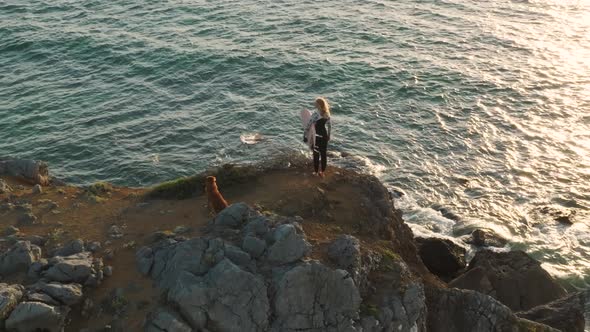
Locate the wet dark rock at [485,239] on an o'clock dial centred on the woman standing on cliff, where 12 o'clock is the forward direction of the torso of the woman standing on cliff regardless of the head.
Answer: The wet dark rock is roughly at 4 o'clock from the woman standing on cliff.

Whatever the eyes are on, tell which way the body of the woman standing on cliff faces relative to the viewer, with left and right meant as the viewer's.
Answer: facing away from the viewer and to the left of the viewer

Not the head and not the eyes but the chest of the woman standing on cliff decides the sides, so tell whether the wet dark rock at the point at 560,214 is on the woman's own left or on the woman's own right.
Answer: on the woman's own right

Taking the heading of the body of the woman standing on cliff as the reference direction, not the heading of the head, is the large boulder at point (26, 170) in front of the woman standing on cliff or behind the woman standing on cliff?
in front

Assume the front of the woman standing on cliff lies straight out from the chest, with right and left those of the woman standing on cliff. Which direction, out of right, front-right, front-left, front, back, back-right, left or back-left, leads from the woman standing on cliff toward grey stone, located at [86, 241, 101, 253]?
left

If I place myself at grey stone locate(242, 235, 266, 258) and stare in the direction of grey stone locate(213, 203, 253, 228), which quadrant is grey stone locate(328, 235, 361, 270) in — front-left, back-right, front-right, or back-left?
back-right

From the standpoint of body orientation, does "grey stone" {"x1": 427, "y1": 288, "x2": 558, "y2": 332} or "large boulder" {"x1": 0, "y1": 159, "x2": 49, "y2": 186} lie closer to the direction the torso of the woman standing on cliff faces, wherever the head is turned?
the large boulder

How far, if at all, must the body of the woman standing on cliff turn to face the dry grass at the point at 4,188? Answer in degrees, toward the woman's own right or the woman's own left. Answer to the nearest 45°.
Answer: approximately 45° to the woman's own left

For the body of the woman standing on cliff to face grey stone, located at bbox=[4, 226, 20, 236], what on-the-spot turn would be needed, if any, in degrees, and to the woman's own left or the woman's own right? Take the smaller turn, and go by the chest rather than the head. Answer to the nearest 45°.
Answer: approximately 90° to the woman's own left

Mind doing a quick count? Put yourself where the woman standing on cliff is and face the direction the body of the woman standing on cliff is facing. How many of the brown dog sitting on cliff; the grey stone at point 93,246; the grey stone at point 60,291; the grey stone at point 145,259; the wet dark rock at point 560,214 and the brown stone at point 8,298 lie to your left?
5

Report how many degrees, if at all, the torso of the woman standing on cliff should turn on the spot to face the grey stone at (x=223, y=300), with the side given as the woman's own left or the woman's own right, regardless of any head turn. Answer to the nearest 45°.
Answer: approximately 135° to the woman's own left

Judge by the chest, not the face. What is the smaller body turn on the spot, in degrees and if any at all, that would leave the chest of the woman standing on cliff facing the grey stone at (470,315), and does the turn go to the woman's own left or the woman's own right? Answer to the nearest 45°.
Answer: approximately 180°

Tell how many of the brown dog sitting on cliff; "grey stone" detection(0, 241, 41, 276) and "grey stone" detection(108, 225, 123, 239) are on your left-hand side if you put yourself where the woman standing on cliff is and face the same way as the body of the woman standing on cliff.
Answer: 3

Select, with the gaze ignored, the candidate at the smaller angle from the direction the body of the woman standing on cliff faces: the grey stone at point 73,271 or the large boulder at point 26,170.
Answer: the large boulder

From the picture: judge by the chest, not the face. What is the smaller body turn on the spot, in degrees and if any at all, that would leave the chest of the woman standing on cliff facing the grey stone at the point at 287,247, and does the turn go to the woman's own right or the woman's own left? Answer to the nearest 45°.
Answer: approximately 135° to the woman's own left

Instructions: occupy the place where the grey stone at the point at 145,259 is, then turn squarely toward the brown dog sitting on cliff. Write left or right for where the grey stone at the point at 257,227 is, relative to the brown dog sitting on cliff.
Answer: right

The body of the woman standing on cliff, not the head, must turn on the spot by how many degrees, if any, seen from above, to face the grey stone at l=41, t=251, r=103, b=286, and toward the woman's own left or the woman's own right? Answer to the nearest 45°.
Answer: approximately 90° to the woman's own left
